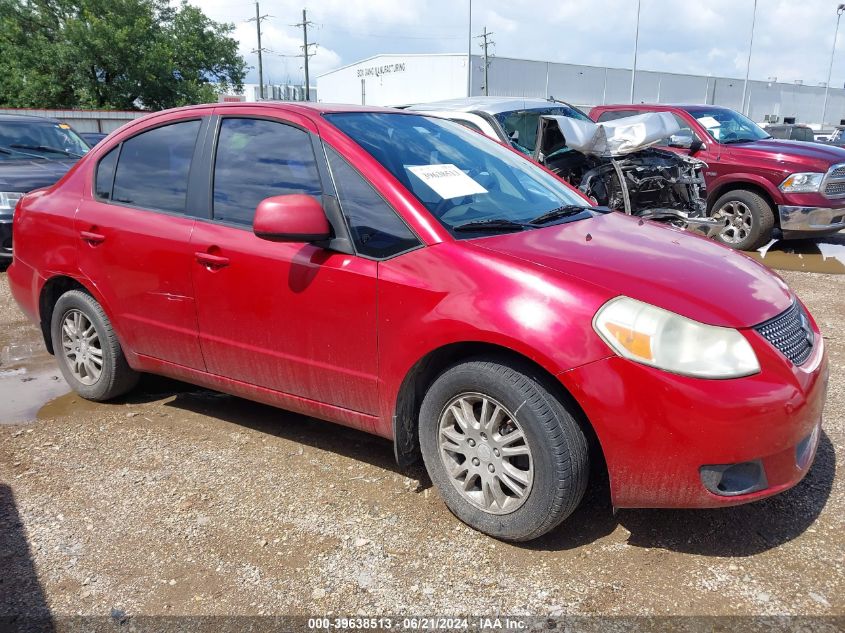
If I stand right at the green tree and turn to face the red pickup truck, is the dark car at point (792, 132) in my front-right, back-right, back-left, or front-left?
front-left

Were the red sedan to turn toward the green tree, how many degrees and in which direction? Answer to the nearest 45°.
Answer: approximately 180°

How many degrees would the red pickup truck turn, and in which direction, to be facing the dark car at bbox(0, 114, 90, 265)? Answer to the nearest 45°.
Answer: approximately 135° to its right

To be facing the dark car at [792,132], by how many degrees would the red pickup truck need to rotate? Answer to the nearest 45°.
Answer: approximately 135° to its left

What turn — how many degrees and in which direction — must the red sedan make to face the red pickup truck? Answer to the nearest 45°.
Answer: approximately 90° to its left

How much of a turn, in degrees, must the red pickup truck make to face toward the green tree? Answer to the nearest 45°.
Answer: approximately 180°

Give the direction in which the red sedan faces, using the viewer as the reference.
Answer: facing the viewer and to the right of the viewer

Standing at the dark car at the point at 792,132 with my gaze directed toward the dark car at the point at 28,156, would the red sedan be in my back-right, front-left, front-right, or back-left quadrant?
front-left

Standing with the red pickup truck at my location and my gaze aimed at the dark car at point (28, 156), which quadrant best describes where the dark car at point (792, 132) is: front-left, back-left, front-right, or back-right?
back-right

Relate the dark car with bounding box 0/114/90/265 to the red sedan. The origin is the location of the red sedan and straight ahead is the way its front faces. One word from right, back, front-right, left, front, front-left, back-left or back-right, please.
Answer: back

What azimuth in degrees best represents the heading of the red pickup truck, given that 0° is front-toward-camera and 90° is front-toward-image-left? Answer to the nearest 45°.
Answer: approximately 315°

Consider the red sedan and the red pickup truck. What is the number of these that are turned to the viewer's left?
0
